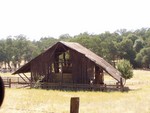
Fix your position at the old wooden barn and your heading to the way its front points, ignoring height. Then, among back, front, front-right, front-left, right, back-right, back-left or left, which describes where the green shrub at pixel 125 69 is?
back-left

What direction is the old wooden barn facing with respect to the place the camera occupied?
facing the viewer
